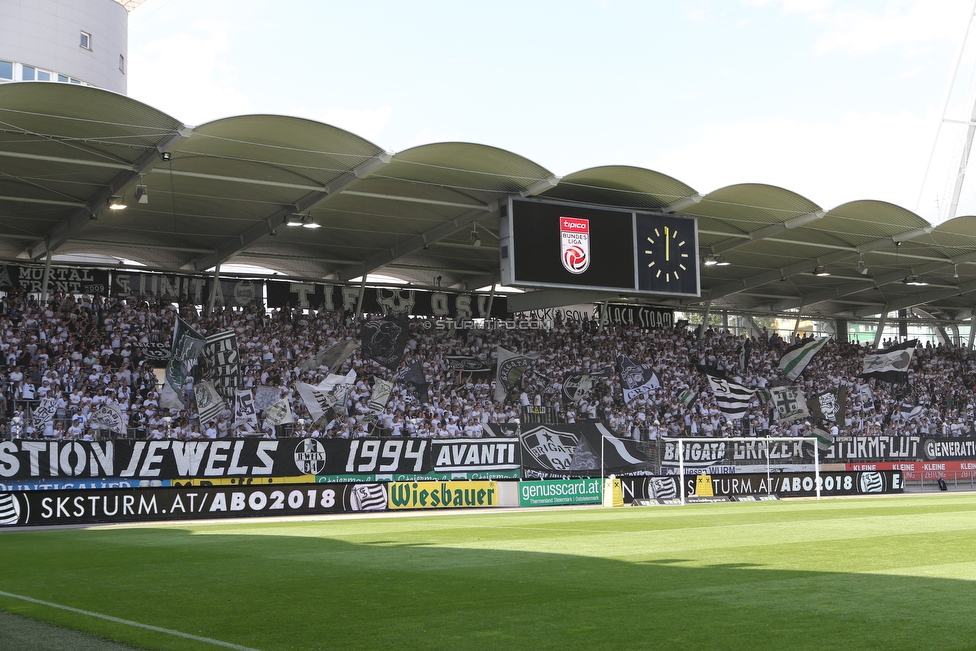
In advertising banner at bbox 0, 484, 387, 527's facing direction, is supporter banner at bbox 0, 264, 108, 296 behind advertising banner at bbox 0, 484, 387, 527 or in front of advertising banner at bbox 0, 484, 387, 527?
behind

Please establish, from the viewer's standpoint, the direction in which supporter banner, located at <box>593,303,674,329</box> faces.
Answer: facing the viewer

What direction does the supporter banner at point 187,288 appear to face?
toward the camera

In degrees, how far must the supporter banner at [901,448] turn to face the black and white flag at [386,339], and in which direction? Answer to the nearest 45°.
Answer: approximately 45° to its right

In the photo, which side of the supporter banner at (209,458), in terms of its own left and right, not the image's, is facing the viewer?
front

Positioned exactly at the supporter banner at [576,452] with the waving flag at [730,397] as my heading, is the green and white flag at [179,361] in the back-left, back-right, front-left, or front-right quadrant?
back-left

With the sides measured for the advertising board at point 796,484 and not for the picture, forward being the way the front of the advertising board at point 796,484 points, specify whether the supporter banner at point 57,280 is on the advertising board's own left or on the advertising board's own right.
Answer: on the advertising board's own right

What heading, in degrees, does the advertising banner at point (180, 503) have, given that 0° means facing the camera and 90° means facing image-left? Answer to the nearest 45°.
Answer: approximately 0°

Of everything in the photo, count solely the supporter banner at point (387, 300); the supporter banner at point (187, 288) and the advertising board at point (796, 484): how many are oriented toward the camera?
3

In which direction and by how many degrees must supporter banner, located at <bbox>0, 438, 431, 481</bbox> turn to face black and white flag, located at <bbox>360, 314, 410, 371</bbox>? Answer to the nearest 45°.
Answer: approximately 135° to its left

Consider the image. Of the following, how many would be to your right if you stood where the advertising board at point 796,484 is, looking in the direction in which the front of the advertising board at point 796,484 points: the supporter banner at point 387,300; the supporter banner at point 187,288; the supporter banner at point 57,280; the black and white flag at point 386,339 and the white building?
5

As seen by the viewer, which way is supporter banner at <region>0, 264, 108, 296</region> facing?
toward the camera

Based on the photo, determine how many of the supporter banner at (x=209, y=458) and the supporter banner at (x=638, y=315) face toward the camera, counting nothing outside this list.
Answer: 2
